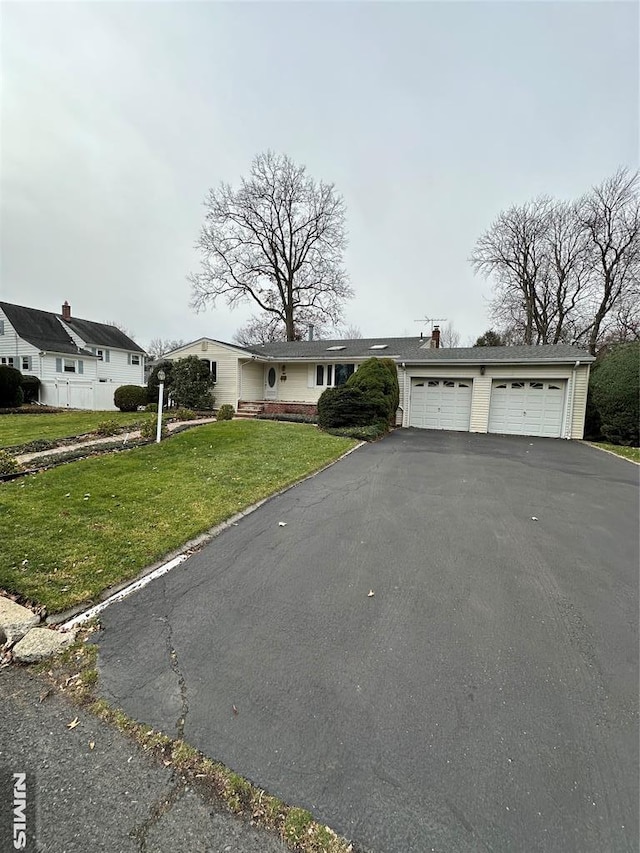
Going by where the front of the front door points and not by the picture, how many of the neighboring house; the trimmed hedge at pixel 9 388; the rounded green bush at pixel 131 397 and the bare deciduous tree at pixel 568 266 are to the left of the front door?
1

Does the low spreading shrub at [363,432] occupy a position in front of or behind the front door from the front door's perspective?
in front

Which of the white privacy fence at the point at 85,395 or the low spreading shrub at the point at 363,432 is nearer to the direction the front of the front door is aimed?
the low spreading shrub

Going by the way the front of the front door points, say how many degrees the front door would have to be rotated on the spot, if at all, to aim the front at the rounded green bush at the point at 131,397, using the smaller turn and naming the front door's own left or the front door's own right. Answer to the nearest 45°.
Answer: approximately 90° to the front door's own right

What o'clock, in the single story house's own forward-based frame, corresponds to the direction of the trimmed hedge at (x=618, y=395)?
The trimmed hedge is roughly at 10 o'clock from the single story house.

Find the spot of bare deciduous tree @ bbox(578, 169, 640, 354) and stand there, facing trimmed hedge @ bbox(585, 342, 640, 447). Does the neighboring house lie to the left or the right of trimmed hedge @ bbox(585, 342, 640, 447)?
right

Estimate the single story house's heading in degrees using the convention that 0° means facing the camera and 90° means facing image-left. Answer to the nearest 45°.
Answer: approximately 0°

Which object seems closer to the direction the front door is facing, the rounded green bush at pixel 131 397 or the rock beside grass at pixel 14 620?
the rock beside grass

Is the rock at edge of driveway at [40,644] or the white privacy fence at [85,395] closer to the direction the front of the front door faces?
the rock at edge of driveway

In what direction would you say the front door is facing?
toward the camera

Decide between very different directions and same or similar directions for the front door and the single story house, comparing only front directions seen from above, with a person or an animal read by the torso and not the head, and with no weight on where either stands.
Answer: same or similar directions

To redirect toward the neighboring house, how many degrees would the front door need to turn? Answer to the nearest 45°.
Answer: approximately 135° to its right

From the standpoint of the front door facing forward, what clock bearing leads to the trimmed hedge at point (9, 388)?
The trimmed hedge is roughly at 3 o'clock from the front door.

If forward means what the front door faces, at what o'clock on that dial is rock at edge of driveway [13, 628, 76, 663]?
The rock at edge of driveway is roughly at 12 o'clock from the front door.
